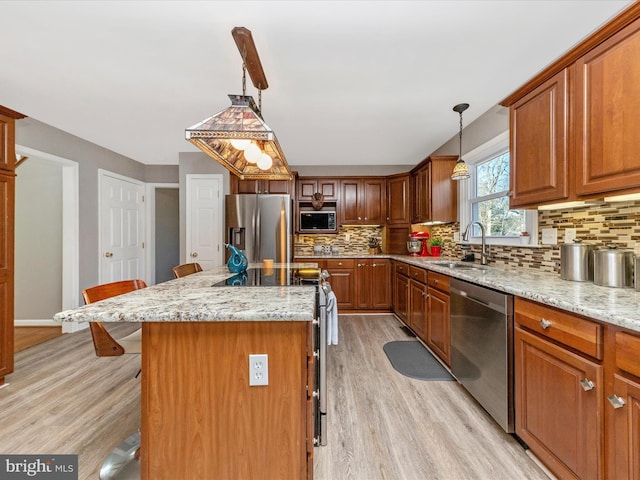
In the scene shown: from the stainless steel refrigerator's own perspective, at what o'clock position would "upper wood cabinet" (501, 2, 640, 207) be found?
The upper wood cabinet is roughly at 11 o'clock from the stainless steel refrigerator.

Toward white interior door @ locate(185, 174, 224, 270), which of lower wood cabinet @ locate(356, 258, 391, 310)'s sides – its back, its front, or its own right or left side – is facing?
right

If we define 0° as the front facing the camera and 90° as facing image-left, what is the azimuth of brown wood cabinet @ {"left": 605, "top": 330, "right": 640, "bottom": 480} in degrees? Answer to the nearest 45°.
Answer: approximately 45°

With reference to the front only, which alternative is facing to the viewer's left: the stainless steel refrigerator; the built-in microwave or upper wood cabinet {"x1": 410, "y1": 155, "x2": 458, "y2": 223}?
the upper wood cabinet

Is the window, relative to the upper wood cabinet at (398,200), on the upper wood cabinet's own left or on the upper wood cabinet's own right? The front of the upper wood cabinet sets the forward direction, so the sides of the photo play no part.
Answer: on the upper wood cabinet's own left

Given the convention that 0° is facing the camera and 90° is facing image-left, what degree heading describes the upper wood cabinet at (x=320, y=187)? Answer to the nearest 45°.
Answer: approximately 0°

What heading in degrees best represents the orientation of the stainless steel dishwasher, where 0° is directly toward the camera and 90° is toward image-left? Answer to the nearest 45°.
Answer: approximately 45°

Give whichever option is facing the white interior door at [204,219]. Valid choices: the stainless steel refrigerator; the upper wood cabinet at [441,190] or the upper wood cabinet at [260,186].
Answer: the upper wood cabinet at [441,190]

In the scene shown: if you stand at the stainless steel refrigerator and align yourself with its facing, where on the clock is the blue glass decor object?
The blue glass decor object is roughly at 12 o'clock from the stainless steel refrigerator.

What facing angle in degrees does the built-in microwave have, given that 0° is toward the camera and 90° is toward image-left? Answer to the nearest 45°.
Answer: approximately 0°

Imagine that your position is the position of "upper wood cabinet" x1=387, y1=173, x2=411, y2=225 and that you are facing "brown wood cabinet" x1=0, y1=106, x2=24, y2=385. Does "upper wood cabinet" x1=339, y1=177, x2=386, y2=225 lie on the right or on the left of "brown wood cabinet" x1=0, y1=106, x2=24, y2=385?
right
